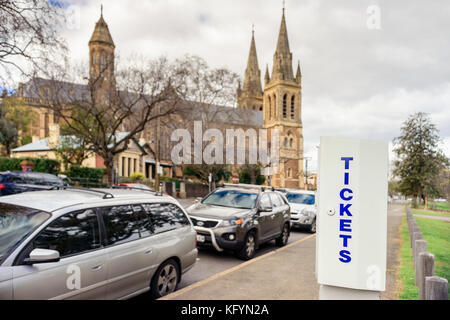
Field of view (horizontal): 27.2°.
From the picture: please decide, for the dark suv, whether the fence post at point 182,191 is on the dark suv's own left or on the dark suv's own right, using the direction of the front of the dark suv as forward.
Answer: on the dark suv's own right

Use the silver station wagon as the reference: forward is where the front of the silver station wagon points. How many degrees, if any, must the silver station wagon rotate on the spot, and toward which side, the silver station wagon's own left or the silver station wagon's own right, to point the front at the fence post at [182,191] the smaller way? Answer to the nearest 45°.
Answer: approximately 135° to the silver station wagon's own right

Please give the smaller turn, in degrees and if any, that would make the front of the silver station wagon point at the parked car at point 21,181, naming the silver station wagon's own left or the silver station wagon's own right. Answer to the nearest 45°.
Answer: approximately 135° to the silver station wagon's own right

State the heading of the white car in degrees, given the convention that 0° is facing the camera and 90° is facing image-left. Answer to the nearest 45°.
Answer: approximately 45°
